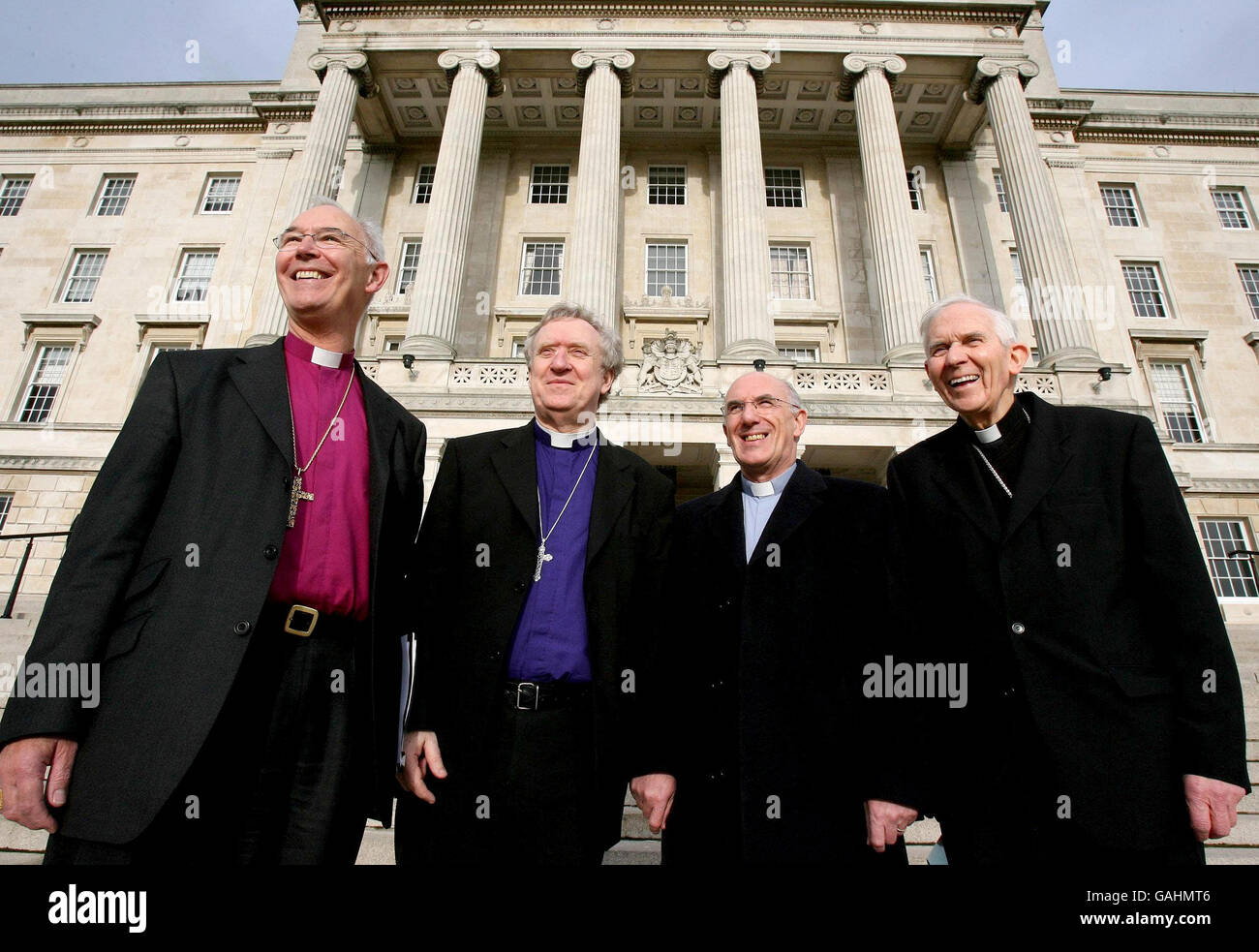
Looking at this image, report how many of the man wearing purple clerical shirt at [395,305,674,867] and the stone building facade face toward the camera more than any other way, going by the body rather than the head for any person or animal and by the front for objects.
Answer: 2

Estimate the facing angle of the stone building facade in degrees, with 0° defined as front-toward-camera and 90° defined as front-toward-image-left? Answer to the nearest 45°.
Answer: approximately 0°

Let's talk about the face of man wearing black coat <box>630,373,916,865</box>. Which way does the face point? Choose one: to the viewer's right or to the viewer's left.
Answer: to the viewer's left

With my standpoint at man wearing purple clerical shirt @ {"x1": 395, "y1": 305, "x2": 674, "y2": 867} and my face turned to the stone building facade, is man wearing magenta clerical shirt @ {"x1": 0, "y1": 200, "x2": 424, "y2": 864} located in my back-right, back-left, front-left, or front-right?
back-left

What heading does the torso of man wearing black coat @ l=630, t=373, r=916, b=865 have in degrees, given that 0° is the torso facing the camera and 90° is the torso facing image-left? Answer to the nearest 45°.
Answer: approximately 0°

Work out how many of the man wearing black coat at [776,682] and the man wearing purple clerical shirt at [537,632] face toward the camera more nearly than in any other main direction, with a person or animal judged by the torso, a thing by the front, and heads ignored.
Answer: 2
